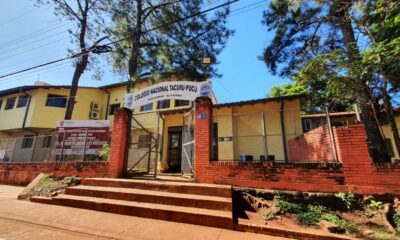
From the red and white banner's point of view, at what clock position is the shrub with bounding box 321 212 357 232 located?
The shrub is roughly at 11 o'clock from the red and white banner.

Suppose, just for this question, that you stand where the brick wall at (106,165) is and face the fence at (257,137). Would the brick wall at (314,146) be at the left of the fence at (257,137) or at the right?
right

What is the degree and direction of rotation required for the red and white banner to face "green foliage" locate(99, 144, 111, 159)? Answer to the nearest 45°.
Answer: approximately 45° to its left

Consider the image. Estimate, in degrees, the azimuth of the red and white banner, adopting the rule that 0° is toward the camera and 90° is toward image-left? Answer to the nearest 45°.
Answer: approximately 0°
